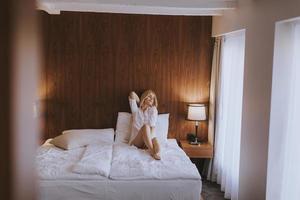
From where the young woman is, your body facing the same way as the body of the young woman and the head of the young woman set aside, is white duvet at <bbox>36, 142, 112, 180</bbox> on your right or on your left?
on your right

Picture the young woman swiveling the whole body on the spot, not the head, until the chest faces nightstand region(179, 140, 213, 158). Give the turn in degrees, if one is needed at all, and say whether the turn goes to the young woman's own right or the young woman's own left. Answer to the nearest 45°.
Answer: approximately 45° to the young woman's own left

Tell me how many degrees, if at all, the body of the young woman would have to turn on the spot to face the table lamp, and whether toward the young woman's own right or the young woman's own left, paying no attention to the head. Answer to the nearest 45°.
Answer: approximately 45° to the young woman's own left

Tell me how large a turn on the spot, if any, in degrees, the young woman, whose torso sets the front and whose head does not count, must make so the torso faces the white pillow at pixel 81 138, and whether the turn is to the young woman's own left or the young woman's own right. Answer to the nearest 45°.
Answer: approximately 135° to the young woman's own right

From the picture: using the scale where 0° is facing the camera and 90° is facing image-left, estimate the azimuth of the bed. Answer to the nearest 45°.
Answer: approximately 0°

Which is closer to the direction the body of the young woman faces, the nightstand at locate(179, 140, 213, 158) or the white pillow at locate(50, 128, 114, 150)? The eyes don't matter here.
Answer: the nightstand

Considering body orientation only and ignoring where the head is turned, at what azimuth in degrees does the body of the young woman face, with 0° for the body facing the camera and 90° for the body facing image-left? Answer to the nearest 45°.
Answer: approximately 315°
